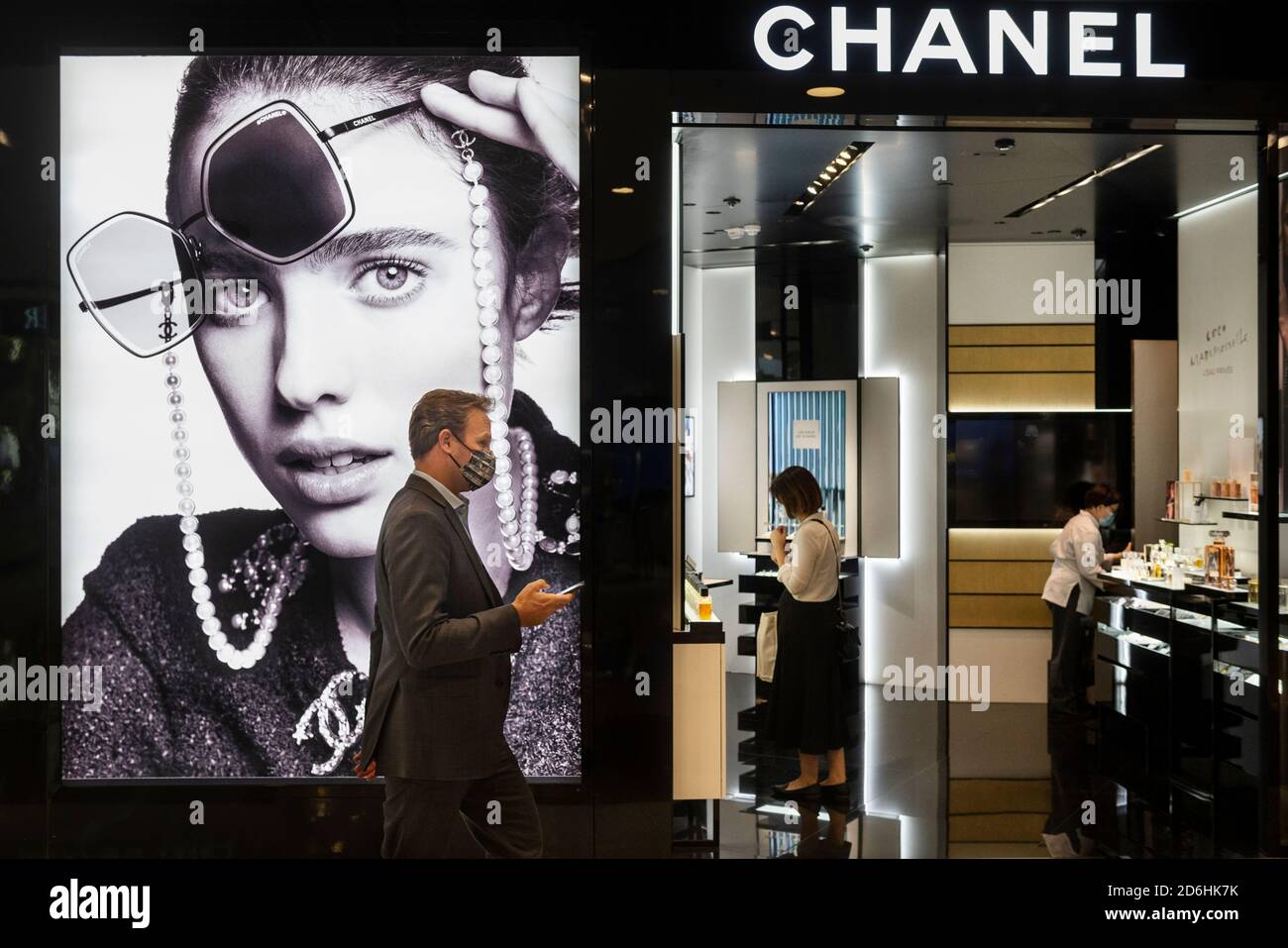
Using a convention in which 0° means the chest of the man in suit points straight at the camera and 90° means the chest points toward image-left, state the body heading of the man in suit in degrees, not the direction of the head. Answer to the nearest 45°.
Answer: approximately 270°

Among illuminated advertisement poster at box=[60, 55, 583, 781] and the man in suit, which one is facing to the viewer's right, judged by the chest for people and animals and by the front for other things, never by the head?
the man in suit

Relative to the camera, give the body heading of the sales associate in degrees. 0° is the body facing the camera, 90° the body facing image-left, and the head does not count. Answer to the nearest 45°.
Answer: approximately 270°

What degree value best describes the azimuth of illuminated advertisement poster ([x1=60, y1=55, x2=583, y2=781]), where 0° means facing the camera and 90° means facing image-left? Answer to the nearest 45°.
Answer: approximately 0°

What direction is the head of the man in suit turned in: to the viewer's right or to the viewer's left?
to the viewer's right
